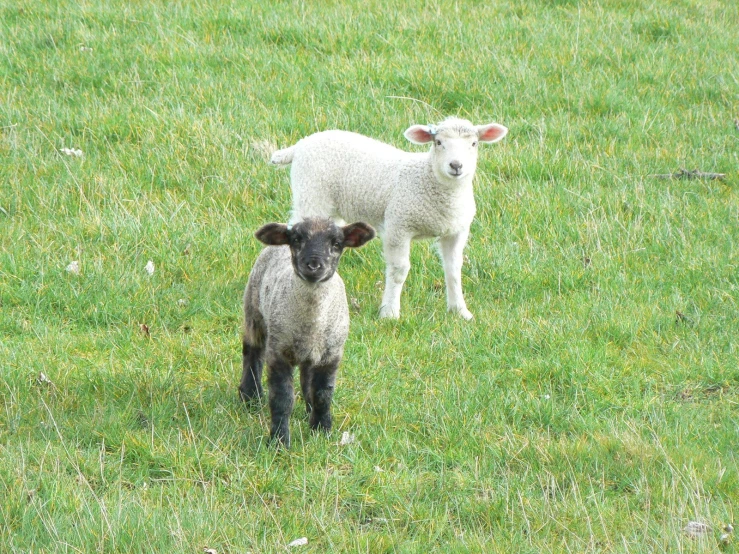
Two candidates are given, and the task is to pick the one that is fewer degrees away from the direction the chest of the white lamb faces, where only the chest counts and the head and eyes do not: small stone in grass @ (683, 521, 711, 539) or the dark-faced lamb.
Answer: the small stone in grass

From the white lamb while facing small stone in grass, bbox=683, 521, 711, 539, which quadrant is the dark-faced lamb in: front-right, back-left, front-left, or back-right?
front-right

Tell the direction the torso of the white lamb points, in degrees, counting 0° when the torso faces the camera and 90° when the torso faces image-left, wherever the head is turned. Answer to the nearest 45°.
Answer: approximately 315°

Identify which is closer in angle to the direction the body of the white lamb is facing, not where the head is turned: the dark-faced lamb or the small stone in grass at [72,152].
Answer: the dark-faced lamb

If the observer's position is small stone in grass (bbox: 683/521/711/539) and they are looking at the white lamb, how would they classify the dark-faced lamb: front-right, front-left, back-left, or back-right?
front-left

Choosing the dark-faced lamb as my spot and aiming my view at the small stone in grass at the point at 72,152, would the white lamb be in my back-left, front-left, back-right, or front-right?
front-right

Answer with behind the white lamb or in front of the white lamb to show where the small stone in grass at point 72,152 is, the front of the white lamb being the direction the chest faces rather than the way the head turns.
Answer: behind

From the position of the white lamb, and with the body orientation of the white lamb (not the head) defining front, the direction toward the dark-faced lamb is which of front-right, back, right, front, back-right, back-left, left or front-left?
front-right

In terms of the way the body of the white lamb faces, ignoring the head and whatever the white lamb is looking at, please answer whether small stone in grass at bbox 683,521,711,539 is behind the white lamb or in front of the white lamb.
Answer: in front

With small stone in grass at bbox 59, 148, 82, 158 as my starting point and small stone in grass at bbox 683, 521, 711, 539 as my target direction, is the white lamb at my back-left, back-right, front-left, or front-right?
front-left

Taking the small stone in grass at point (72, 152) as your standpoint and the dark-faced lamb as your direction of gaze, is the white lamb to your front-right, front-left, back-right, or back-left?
front-left

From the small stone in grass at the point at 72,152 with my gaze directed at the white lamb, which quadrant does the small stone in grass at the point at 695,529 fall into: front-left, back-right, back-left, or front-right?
front-right
